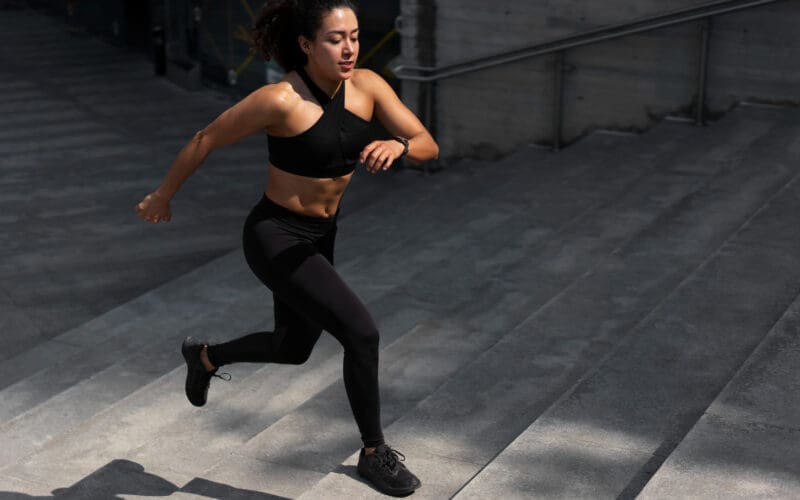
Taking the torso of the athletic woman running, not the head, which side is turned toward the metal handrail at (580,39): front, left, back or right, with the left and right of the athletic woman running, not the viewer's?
left

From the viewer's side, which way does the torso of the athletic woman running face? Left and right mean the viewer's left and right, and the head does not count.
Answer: facing the viewer and to the right of the viewer

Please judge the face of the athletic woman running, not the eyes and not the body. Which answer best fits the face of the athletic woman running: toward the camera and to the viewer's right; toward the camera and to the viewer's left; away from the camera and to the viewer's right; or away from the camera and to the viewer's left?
toward the camera and to the viewer's right
